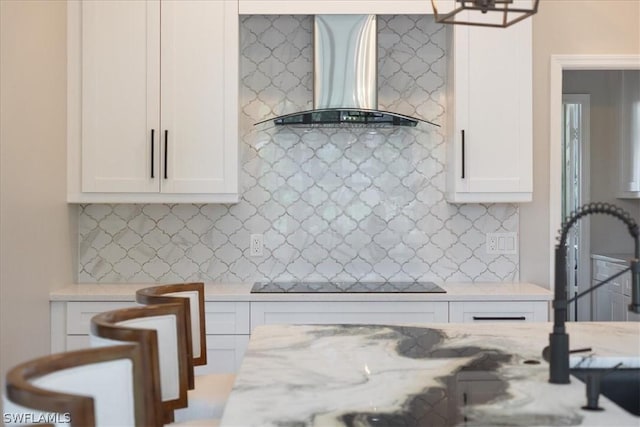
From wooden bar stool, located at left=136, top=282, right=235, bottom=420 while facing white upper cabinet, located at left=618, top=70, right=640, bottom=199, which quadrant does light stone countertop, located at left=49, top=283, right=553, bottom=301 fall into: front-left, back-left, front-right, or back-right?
front-left

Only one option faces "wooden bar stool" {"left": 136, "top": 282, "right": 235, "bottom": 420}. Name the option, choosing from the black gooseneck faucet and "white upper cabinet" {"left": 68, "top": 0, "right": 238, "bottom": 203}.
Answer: the white upper cabinet

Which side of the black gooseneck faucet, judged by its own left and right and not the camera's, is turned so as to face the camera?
right

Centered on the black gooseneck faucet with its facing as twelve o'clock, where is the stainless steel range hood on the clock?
The stainless steel range hood is roughly at 8 o'clock from the black gooseneck faucet.

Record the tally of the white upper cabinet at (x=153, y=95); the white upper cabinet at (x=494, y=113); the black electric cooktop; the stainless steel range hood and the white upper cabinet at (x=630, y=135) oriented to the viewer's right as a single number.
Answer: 0

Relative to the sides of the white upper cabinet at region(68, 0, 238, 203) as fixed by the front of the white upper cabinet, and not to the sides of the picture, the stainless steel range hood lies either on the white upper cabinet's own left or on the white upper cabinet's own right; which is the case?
on the white upper cabinet's own left

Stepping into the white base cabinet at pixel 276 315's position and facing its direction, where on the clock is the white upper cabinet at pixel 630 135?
The white upper cabinet is roughly at 8 o'clock from the white base cabinet.

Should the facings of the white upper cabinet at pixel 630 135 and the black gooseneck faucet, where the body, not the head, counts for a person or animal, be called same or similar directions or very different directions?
very different directions

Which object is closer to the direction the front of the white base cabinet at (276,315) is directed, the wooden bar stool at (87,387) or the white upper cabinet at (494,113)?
the wooden bar stool

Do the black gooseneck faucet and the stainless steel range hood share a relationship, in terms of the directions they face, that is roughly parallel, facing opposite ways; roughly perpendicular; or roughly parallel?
roughly perpendicular

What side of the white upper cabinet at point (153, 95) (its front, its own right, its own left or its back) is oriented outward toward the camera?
front

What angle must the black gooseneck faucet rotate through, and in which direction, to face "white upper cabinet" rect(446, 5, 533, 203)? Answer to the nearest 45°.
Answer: approximately 90° to its left

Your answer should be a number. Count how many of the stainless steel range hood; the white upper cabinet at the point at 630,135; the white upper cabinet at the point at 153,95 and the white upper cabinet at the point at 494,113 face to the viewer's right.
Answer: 0

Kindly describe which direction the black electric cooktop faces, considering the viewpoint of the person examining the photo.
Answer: facing the viewer
